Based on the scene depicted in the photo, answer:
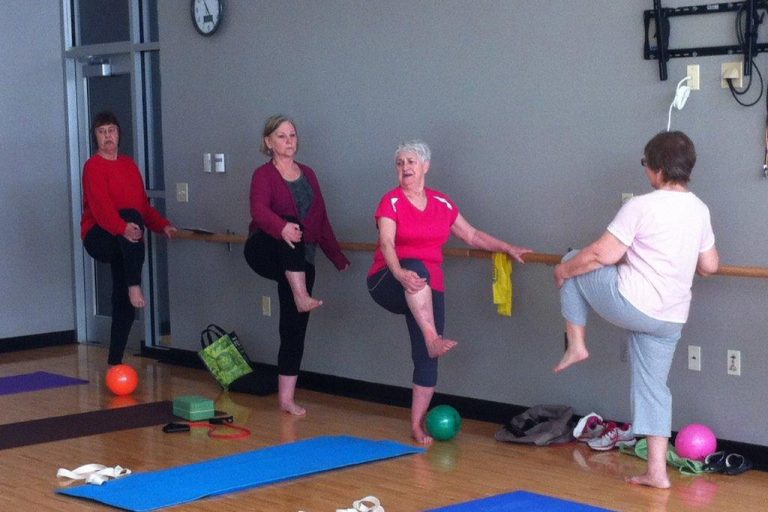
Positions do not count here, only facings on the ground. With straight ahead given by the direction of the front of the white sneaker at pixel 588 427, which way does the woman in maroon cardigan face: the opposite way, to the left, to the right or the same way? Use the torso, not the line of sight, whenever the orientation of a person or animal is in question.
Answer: to the left

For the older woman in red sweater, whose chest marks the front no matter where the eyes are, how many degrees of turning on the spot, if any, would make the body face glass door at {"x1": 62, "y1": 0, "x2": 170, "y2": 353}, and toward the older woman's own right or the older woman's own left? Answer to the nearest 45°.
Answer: approximately 135° to the older woman's own left

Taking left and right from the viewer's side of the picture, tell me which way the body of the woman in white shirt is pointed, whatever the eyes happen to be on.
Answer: facing away from the viewer and to the left of the viewer

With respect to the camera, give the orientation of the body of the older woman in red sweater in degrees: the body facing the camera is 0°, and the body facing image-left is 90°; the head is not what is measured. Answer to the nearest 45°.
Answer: approximately 315°

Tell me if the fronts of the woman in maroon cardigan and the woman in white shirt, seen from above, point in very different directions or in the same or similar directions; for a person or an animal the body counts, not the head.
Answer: very different directions

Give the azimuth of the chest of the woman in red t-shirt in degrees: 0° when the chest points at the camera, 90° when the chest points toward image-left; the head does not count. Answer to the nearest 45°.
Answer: approximately 315°
